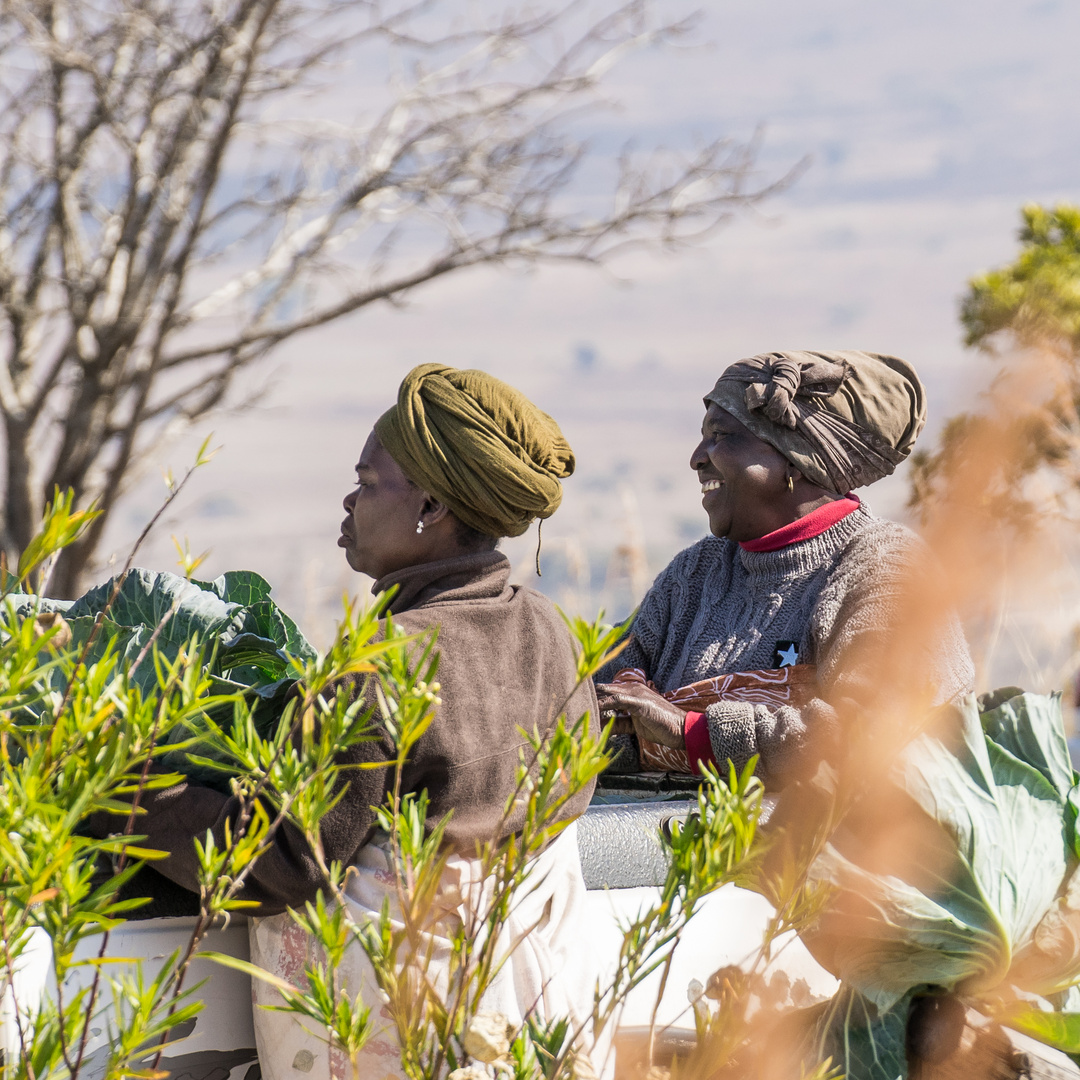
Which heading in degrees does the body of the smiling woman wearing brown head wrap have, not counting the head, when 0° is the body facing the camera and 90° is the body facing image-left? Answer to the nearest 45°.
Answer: approximately 45°

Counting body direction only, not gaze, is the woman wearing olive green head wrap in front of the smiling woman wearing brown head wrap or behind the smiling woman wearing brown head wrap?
in front

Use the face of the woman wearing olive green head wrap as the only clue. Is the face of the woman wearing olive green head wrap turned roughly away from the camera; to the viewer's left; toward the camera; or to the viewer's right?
to the viewer's left
